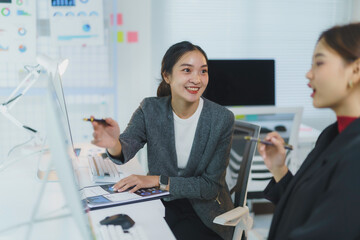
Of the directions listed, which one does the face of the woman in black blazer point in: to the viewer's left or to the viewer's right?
to the viewer's left

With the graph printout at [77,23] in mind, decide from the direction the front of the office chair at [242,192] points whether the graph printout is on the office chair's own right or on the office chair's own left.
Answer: on the office chair's own right

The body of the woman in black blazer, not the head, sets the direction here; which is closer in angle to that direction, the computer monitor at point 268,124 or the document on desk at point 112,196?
the document on desk

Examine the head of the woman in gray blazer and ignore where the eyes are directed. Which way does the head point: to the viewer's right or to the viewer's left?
to the viewer's right

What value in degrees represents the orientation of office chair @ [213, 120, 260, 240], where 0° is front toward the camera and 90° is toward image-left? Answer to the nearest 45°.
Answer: approximately 45°
